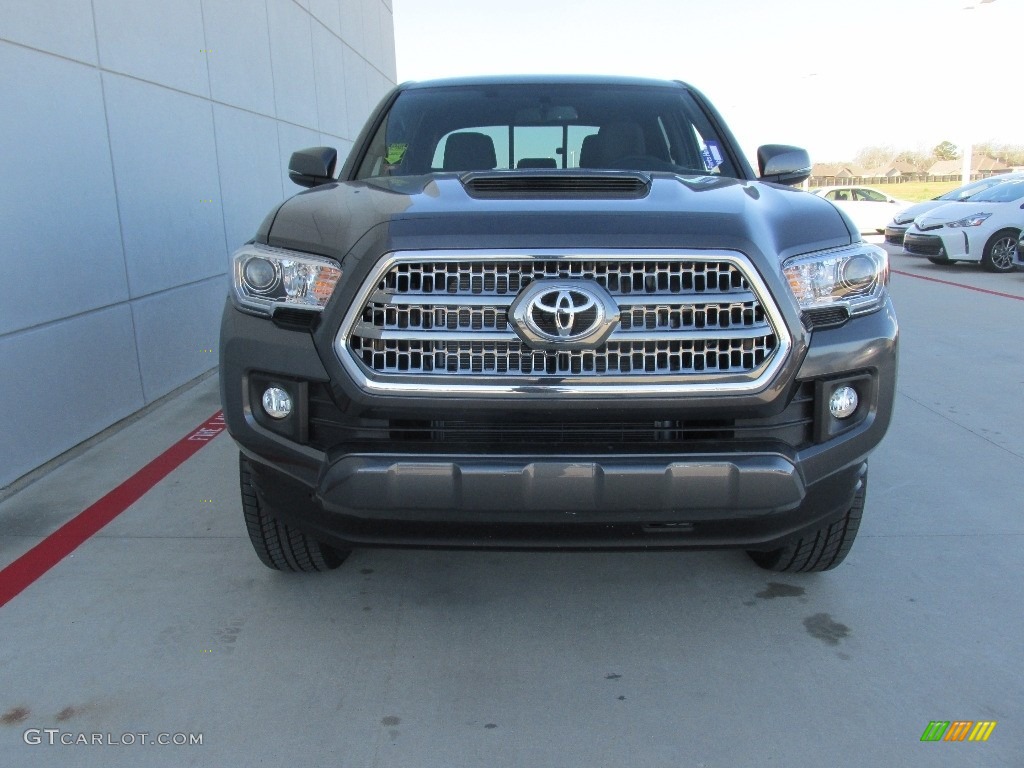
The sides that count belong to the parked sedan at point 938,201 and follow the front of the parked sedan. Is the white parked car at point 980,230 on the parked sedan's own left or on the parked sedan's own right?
on the parked sedan's own left

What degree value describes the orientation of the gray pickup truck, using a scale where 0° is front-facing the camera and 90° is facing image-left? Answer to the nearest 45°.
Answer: approximately 0°

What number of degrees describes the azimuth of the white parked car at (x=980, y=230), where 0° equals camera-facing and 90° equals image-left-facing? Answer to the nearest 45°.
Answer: approximately 45°

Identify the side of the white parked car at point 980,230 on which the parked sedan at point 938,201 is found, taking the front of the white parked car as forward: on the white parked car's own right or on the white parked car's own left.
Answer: on the white parked car's own right

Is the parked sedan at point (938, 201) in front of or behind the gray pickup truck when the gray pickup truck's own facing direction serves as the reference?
behind

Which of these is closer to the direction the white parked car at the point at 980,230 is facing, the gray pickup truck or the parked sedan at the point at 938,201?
the gray pickup truck

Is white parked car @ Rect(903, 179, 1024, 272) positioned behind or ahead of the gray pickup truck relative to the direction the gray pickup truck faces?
behind
